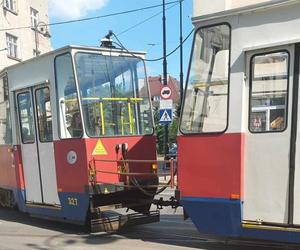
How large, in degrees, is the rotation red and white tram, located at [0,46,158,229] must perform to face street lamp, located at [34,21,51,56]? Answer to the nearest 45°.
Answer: approximately 135° to its left

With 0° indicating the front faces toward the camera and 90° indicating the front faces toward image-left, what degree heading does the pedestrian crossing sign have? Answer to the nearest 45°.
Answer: approximately 0°

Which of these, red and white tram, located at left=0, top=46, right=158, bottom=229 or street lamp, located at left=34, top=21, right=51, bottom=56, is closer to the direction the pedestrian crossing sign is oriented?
the red and white tram

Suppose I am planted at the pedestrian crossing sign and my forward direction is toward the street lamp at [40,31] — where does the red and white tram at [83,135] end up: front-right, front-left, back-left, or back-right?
back-left

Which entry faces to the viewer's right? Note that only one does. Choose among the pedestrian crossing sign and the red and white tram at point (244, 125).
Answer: the red and white tram

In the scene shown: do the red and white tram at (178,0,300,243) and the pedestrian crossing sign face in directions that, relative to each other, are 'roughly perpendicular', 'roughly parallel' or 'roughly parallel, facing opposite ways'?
roughly perpendicular
